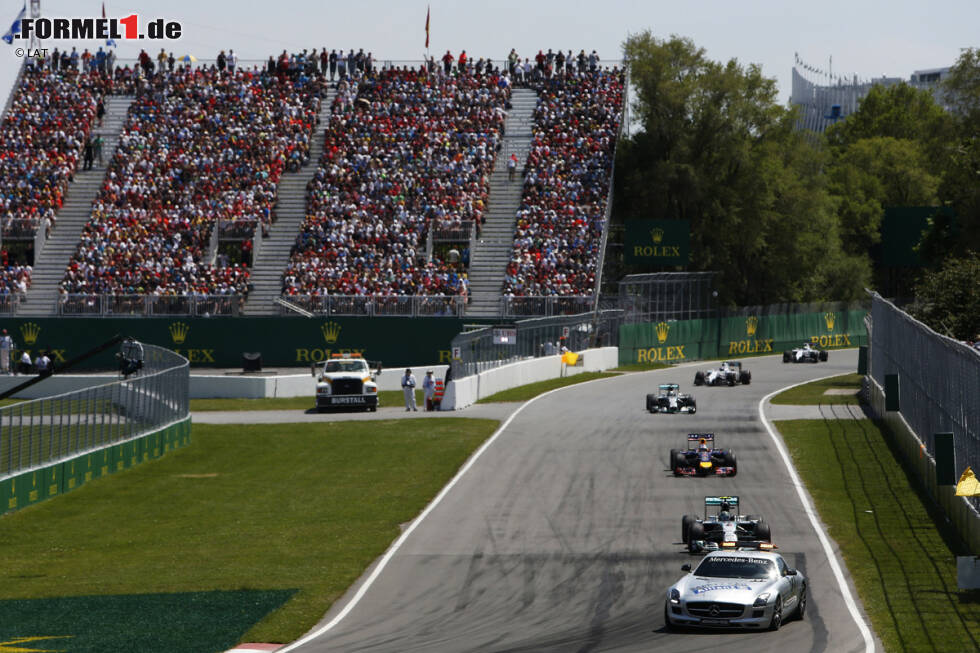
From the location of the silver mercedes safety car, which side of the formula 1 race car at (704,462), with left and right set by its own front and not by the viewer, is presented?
front

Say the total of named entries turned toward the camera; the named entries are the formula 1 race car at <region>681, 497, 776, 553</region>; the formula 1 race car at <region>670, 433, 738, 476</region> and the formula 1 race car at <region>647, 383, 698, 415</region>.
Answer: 3

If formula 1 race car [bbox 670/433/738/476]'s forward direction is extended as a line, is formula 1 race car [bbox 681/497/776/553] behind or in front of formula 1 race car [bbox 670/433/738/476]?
in front

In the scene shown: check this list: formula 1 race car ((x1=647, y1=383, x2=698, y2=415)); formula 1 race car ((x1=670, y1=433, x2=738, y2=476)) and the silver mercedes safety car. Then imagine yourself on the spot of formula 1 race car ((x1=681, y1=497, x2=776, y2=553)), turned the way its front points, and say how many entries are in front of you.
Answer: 1

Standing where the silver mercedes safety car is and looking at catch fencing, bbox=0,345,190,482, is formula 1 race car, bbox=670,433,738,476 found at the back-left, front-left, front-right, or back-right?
front-right

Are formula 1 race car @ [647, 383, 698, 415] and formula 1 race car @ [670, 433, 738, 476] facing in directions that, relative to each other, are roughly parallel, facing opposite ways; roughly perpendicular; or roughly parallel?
roughly parallel

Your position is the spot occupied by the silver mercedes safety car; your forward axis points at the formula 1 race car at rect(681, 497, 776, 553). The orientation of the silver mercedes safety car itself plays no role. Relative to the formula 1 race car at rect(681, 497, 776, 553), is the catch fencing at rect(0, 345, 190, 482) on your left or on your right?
left

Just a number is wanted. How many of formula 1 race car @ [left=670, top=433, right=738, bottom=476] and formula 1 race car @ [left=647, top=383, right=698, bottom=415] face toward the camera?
2

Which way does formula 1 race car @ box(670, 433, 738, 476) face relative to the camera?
toward the camera

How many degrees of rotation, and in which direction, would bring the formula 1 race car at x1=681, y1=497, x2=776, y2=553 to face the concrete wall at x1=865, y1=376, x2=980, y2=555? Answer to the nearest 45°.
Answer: approximately 135° to its left

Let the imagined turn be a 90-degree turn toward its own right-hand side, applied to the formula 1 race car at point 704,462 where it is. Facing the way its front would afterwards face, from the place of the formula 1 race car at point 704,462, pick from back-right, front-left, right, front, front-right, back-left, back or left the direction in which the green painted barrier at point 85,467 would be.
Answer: front

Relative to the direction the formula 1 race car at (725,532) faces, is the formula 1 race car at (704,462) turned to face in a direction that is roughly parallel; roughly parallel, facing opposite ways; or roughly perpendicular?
roughly parallel

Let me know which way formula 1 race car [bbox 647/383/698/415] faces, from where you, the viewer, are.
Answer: facing the viewer
